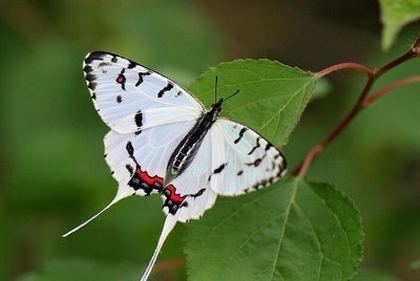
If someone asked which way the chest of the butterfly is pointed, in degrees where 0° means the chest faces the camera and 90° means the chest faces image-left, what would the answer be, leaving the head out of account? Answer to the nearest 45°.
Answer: approximately 225°

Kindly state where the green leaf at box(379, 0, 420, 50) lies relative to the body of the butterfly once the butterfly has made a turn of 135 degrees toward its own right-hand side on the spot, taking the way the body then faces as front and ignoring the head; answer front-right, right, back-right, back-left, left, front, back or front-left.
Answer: left
